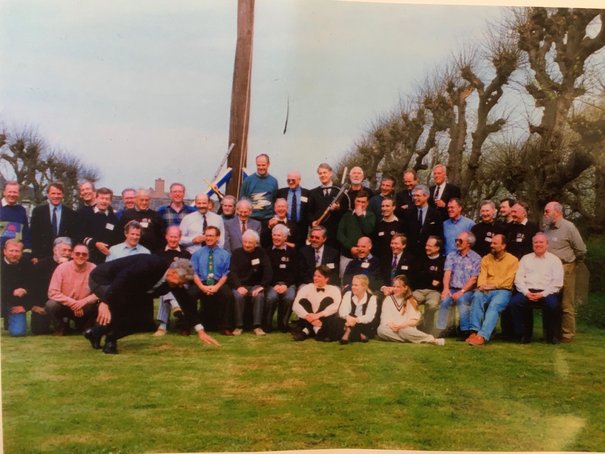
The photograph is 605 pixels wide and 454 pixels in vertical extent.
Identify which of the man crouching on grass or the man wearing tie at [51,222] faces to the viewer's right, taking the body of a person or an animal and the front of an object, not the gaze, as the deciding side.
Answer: the man crouching on grass

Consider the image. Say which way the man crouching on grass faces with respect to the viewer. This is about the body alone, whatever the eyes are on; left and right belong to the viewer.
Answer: facing to the right of the viewer

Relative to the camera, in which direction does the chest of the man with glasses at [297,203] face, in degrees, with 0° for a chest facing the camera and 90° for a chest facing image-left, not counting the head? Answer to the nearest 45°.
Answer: approximately 0°

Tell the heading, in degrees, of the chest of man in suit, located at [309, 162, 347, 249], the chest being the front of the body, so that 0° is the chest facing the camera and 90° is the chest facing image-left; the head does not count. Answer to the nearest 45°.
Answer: approximately 0°

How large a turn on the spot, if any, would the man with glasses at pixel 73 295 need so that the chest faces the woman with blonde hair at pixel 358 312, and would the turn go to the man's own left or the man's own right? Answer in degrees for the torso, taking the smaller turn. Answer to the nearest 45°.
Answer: approximately 90° to the man's own left

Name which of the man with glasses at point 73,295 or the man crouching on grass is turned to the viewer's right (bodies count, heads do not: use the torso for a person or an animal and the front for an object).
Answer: the man crouching on grass

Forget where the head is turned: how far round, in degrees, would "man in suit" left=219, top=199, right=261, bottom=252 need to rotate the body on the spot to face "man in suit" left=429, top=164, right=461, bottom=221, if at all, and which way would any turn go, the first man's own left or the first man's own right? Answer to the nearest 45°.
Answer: approximately 90° to the first man's own left

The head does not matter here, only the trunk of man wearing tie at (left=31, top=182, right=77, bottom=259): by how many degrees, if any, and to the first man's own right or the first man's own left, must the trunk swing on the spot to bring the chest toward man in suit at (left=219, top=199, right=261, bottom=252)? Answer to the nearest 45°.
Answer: approximately 90° to the first man's own left
